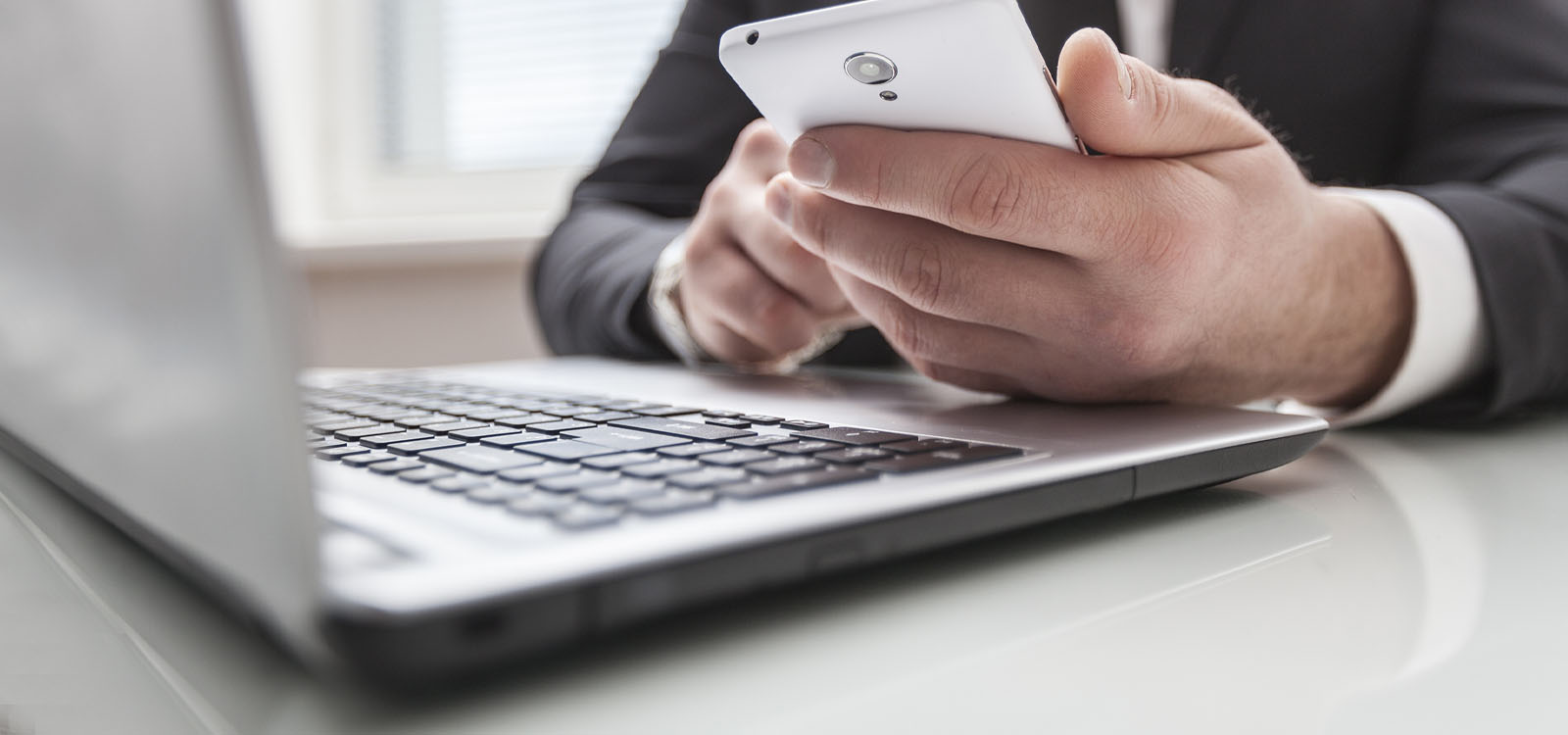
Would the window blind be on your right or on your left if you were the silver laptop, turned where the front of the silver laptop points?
on your left

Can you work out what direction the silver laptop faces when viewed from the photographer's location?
facing away from the viewer and to the right of the viewer
